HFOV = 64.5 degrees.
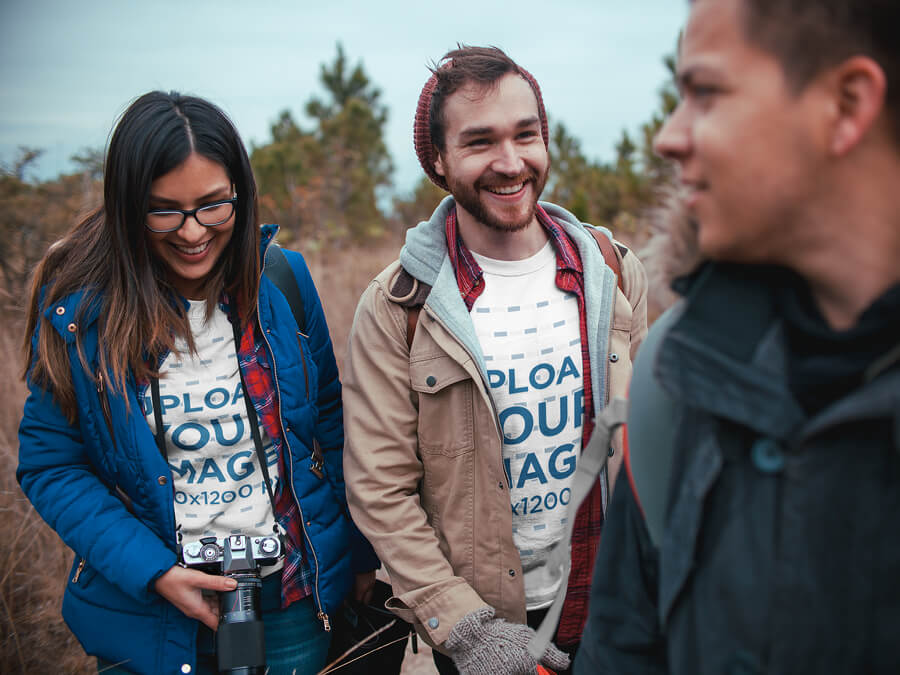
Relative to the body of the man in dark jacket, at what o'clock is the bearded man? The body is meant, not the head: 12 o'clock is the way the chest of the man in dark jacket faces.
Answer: The bearded man is roughly at 3 o'clock from the man in dark jacket.

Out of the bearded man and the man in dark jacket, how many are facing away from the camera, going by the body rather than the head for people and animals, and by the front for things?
0

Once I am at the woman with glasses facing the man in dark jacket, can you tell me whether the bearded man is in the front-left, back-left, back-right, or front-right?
front-left

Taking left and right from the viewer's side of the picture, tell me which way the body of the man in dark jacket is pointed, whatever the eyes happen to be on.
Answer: facing the viewer and to the left of the viewer

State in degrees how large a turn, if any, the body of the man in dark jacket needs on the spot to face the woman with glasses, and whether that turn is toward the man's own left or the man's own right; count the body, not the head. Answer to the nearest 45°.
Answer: approximately 45° to the man's own right

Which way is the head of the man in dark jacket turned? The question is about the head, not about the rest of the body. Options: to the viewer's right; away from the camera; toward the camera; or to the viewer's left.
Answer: to the viewer's left

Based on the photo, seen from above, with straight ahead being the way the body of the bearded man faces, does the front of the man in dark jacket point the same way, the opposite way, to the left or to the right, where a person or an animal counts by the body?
to the right

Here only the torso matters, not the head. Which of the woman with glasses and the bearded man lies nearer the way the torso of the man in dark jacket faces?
the woman with glasses

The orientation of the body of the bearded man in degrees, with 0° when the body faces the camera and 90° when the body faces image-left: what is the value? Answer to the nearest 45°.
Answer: approximately 315°

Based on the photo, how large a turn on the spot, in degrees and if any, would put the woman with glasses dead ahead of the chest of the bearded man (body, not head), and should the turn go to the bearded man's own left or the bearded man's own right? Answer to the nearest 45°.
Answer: approximately 135° to the bearded man's own right
